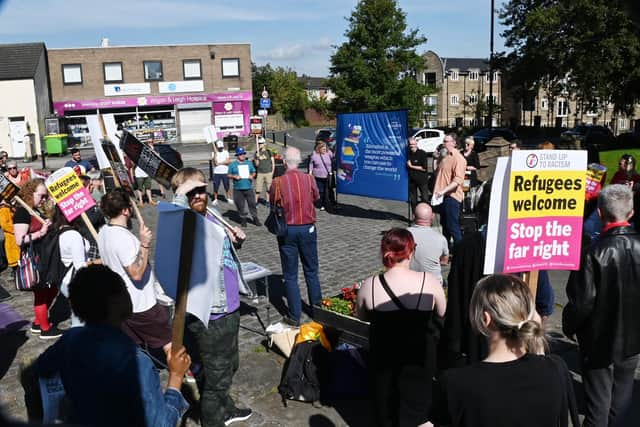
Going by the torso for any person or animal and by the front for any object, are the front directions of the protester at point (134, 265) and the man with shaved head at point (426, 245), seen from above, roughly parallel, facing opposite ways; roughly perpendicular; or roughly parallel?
roughly parallel

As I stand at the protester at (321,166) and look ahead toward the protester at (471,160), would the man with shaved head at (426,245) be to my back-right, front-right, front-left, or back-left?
front-right

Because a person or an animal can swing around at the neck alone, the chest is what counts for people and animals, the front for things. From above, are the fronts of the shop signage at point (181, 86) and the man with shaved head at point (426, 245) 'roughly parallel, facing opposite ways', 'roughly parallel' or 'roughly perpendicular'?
roughly parallel, facing opposite ways

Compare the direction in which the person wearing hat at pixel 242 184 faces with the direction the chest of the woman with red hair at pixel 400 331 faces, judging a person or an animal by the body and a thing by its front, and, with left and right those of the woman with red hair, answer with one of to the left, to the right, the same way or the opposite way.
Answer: the opposite way

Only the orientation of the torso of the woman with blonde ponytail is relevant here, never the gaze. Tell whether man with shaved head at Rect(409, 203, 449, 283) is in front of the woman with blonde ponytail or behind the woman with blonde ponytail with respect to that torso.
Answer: in front

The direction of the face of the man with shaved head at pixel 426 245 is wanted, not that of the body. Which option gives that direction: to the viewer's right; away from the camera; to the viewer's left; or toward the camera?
away from the camera

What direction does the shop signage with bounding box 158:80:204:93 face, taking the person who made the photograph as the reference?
facing the viewer

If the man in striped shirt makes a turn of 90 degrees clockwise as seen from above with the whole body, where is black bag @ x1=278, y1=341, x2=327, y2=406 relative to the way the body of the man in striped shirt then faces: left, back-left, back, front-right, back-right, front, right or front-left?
right

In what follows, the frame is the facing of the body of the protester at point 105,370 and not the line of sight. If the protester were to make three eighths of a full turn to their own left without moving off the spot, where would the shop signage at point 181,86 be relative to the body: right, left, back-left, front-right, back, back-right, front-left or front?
right

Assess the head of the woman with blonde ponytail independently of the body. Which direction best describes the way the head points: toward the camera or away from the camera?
away from the camera

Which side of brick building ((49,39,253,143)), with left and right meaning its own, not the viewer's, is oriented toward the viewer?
front

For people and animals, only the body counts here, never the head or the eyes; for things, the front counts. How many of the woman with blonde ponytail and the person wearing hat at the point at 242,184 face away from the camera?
1

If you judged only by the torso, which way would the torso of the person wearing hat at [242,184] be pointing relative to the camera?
toward the camera

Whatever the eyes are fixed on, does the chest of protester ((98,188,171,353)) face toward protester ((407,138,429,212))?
yes

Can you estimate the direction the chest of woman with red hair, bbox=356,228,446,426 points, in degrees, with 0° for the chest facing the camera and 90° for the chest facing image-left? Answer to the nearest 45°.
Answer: approximately 180°

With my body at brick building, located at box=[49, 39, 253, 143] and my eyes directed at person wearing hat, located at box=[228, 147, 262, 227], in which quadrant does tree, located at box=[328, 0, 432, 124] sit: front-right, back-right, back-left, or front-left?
front-left

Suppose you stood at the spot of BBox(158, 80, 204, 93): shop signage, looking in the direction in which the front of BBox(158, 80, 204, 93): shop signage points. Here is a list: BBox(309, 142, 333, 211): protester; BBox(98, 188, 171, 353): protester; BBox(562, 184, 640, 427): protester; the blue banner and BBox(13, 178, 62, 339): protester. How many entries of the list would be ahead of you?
5

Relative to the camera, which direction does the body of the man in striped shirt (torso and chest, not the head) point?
away from the camera

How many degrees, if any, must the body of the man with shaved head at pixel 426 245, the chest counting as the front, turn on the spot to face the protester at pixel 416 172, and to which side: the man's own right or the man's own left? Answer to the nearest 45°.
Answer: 0° — they already face them

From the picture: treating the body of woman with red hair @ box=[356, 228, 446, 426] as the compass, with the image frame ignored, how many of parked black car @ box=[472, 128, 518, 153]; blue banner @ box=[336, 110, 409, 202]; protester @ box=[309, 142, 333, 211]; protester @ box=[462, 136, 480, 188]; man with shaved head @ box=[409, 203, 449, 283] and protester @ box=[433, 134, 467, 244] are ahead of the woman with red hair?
6
